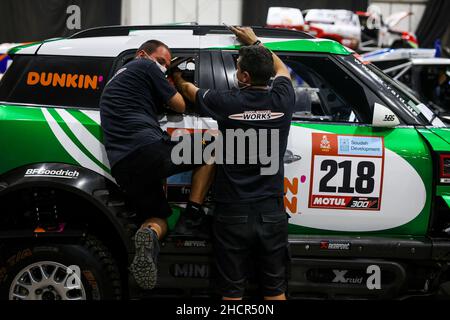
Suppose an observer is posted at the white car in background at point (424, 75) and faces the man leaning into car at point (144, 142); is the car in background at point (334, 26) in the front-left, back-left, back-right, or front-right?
back-right

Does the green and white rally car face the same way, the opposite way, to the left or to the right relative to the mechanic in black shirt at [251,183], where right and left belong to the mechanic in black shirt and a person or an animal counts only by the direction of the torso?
to the right

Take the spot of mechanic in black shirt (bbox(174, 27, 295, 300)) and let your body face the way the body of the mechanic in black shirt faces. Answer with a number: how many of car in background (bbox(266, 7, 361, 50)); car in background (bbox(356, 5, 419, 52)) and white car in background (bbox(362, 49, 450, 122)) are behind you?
0

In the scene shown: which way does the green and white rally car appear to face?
to the viewer's right

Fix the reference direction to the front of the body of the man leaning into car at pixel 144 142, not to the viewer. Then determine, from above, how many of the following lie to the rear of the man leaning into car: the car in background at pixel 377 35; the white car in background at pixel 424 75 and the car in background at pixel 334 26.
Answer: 0

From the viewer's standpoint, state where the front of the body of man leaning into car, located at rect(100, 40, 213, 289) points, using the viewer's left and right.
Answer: facing away from the viewer and to the right of the viewer

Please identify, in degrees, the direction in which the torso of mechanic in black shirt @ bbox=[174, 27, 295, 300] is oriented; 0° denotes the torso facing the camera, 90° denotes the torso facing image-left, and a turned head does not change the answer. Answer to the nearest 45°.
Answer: approximately 180°

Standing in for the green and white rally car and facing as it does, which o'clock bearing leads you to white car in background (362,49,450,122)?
The white car in background is roughly at 10 o'clock from the green and white rally car.

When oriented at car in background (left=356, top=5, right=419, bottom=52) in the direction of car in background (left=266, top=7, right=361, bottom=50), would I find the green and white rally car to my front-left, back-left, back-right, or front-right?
front-left

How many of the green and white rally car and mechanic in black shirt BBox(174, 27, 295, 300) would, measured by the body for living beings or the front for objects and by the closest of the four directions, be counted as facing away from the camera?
1

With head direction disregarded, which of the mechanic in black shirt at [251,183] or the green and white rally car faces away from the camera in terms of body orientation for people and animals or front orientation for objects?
the mechanic in black shirt

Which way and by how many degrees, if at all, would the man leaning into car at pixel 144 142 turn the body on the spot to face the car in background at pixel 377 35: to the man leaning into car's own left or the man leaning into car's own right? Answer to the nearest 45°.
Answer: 0° — they already face it

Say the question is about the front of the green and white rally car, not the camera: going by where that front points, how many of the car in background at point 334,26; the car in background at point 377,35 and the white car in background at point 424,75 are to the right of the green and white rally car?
0

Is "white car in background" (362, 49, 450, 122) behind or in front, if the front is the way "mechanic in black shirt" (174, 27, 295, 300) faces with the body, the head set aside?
in front

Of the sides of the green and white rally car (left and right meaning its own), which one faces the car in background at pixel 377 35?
left

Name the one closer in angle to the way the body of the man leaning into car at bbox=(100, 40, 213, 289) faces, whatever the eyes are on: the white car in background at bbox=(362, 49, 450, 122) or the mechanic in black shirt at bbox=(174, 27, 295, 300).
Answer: the white car in background
